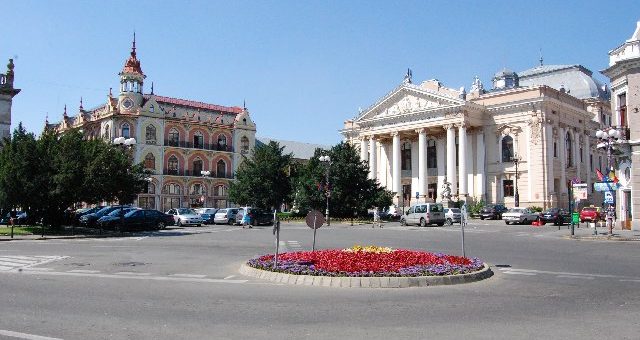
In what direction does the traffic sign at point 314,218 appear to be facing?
away from the camera

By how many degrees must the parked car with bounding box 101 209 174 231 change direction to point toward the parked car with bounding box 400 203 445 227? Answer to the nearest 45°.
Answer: approximately 180°

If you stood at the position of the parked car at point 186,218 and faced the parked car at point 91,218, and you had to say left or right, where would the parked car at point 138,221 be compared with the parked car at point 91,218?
left

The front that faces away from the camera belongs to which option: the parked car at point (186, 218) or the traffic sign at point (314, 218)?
the traffic sign

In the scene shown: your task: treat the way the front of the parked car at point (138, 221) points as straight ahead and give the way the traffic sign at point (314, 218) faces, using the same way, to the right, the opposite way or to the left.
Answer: to the right

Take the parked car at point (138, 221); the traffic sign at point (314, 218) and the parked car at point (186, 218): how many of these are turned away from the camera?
1

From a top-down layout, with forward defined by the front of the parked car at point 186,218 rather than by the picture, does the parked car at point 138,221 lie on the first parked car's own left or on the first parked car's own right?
on the first parked car's own right

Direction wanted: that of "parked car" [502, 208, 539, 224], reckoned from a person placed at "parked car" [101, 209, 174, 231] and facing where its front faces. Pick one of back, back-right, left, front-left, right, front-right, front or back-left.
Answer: back

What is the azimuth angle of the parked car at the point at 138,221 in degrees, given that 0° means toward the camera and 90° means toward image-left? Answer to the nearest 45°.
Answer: approximately 90°

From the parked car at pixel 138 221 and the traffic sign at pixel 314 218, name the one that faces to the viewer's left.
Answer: the parked car

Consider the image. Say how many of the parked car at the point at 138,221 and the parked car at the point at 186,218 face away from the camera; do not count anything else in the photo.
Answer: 0

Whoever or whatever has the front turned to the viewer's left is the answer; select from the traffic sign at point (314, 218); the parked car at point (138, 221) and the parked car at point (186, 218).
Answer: the parked car at point (138, 221)

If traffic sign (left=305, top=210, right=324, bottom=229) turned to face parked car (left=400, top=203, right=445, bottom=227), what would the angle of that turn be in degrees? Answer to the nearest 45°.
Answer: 0° — it already faces it

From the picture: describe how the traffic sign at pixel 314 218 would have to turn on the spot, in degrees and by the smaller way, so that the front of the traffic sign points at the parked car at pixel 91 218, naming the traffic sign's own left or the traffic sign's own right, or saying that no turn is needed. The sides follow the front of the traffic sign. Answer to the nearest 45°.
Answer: approximately 45° to the traffic sign's own left
